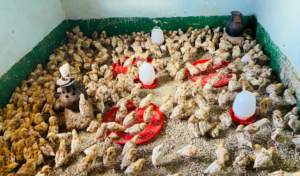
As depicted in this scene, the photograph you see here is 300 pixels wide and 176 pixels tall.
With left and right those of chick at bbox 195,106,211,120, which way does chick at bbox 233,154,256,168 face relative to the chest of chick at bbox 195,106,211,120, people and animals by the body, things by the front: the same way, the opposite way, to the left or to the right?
the same way

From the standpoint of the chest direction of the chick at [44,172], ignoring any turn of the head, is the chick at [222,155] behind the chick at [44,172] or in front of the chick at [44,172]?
in front

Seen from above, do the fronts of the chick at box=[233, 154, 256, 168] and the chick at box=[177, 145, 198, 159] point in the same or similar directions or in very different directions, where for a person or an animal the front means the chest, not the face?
same or similar directions

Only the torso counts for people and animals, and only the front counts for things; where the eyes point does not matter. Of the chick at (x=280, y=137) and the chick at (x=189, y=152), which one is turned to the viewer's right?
the chick at (x=189, y=152)

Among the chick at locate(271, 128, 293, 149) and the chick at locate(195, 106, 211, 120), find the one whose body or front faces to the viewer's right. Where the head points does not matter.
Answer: the chick at locate(195, 106, 211, 120)

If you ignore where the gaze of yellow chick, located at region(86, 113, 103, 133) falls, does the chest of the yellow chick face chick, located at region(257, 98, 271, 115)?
no

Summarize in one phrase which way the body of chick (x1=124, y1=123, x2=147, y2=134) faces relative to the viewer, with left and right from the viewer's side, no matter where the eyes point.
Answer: facing to the right of the viewer

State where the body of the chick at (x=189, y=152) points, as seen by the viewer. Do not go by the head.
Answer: to the viewer's right
